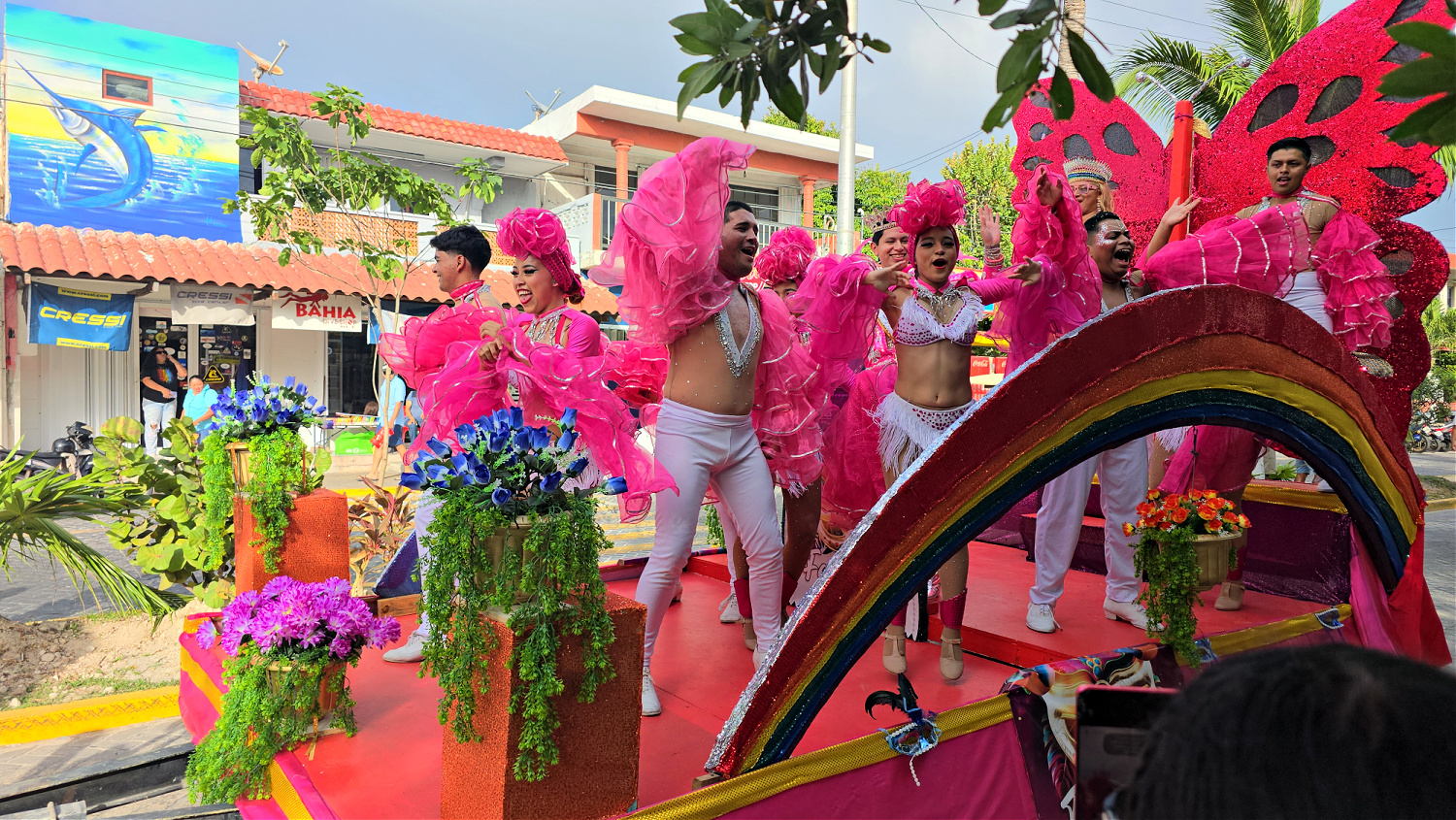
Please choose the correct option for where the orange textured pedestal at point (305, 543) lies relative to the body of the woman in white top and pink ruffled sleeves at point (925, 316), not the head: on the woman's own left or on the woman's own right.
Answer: on the woman's own right

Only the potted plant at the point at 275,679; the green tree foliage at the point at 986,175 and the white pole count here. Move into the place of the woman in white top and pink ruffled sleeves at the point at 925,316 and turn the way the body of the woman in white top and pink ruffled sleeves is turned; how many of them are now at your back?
2

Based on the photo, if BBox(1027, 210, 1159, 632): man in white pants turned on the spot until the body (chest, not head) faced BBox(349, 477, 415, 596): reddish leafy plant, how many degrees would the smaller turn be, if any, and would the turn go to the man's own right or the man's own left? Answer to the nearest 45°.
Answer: approximately 135° to the man's own right

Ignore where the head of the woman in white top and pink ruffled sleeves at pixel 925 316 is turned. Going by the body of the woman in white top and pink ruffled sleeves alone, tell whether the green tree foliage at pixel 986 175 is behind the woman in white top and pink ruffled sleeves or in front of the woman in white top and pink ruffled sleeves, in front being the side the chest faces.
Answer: behind

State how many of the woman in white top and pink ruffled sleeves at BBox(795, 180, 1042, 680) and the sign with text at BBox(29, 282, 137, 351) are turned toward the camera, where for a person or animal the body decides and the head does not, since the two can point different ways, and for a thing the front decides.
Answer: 2
